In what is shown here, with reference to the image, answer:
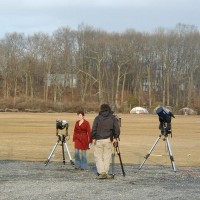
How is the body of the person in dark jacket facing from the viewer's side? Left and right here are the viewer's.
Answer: facing away from the viewer
